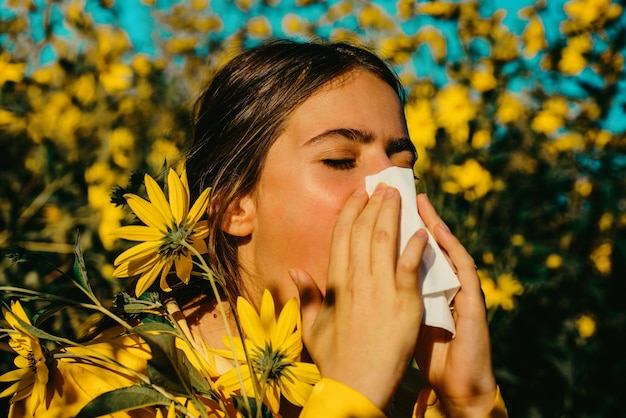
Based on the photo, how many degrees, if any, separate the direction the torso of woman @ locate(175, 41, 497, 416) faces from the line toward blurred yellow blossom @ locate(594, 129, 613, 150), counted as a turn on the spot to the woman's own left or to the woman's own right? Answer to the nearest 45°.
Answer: approximately 90° to the woman's own left

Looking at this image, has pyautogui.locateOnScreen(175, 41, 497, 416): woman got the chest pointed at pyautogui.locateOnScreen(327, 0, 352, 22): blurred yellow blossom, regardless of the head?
no

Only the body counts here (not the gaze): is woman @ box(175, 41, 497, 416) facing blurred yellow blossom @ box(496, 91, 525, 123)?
no

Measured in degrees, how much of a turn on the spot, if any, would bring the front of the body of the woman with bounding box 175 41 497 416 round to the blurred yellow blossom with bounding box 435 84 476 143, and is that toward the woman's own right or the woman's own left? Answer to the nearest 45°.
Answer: approximately 135° to the woman's own left

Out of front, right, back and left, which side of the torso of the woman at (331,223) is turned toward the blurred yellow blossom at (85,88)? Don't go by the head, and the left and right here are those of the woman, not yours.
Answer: back

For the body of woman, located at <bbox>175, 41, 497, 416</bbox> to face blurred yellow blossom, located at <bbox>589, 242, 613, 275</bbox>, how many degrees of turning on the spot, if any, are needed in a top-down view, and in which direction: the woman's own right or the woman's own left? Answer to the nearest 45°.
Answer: approximately 90° to the woman's own left

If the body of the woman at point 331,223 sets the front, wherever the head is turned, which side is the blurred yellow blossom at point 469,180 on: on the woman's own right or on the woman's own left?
on the woman's own left

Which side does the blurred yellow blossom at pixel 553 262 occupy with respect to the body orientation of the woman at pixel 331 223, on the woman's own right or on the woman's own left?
on the woman's own left

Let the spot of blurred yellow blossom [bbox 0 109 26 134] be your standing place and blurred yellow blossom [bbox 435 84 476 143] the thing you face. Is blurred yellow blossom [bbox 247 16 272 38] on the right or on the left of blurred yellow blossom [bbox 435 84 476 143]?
left

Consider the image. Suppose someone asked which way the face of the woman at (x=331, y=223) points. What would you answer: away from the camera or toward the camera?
toward the camera

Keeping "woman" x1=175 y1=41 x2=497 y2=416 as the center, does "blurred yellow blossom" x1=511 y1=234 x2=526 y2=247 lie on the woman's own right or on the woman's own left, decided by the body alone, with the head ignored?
on the woman's own left

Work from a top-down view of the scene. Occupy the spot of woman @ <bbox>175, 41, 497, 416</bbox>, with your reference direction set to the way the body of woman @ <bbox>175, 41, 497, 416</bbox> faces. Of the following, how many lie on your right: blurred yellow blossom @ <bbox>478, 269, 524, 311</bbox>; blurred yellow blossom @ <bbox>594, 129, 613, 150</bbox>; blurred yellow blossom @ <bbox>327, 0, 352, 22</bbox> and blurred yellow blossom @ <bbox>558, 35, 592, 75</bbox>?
0

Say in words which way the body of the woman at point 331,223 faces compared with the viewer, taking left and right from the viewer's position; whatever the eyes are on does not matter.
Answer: facing the viewer and to the right of the viewer

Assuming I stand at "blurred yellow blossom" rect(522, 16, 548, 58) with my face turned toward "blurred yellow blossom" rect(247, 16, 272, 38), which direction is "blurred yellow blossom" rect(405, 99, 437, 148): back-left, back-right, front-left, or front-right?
front-left

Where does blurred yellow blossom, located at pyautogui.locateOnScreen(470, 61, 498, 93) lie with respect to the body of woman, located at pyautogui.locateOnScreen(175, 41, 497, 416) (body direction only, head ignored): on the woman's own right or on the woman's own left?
on the woman's own left

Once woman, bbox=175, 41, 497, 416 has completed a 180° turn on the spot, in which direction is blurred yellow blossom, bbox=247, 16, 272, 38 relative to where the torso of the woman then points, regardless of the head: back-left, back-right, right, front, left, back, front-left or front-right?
front-right
